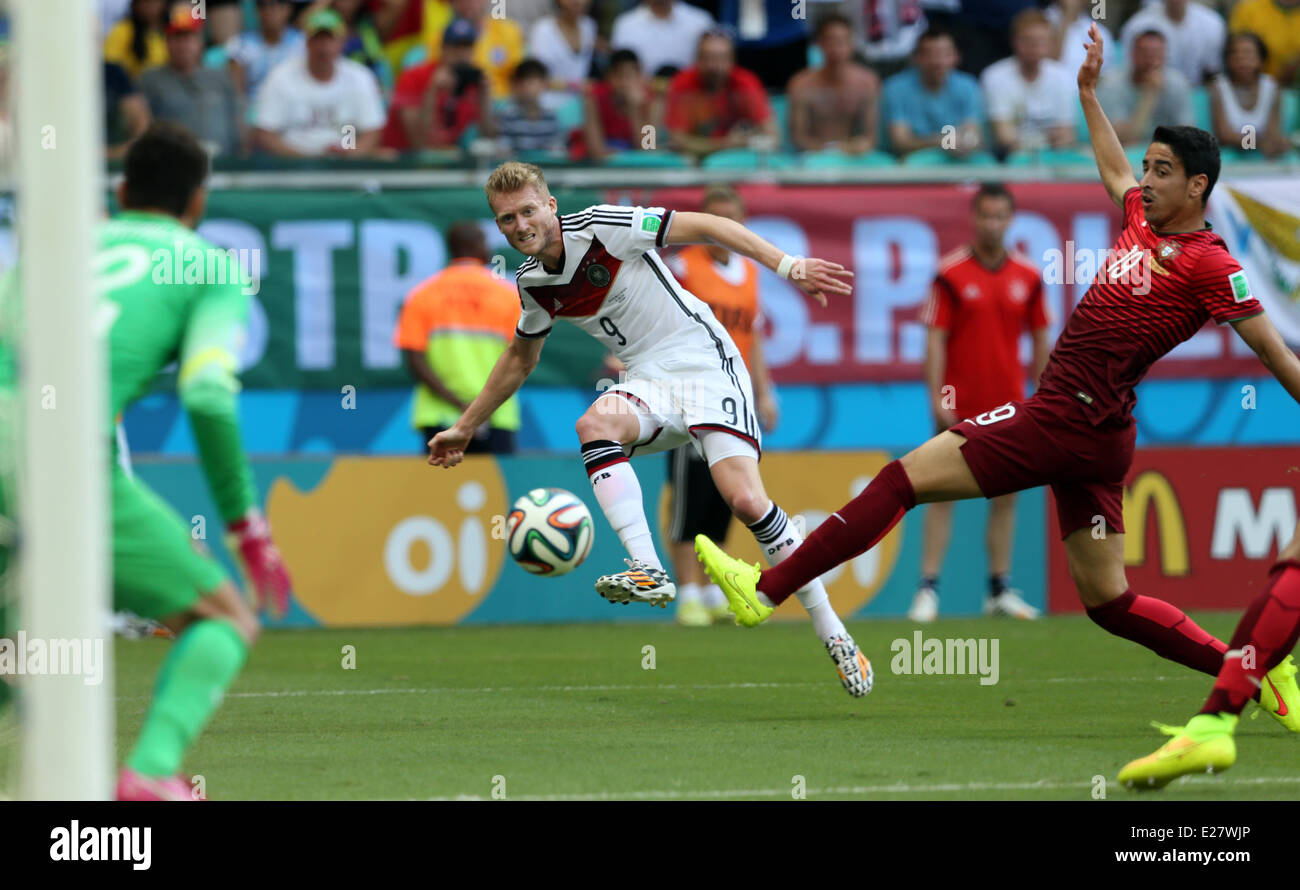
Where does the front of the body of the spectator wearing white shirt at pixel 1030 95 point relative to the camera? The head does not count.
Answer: toward the camera

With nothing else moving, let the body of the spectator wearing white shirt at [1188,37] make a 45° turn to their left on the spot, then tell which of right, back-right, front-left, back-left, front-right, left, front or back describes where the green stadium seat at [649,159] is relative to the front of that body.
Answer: right

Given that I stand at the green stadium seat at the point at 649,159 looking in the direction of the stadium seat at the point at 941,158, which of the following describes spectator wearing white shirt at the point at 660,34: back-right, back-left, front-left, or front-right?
front-left

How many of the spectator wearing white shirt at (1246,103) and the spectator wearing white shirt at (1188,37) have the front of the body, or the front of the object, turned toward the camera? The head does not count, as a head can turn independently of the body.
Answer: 2

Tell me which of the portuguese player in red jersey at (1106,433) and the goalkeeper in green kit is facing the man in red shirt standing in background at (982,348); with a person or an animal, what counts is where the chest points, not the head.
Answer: the goalkeeper in green kit

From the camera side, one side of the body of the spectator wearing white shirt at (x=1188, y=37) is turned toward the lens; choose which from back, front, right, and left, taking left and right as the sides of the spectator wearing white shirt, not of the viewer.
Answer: front

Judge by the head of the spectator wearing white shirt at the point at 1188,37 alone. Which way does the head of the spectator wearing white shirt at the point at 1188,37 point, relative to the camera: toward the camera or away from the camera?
toward the camera

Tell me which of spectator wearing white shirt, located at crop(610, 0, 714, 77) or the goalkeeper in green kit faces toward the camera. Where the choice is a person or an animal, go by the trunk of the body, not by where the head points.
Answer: the spectator wearing white shirt

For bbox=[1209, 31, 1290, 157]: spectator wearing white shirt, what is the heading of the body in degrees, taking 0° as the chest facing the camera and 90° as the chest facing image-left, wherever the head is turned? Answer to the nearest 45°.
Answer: approximately 0°

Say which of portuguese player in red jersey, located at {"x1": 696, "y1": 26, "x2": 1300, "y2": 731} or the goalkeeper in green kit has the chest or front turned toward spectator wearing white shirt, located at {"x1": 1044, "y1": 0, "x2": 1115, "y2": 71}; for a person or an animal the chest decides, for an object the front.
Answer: the goalkeeper in green kit

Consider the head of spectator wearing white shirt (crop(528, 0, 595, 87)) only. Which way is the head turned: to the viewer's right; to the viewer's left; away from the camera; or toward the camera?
toward the camera

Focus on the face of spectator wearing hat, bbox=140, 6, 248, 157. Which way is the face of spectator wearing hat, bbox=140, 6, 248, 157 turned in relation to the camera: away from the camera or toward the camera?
toward the camera

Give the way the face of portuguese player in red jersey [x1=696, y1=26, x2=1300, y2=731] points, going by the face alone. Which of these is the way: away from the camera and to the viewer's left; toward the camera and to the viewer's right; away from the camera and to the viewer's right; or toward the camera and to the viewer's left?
toward the camera and to the viewer's left

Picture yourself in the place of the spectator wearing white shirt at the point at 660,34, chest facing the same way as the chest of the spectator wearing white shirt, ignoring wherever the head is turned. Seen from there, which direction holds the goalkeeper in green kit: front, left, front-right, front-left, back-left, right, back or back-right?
front

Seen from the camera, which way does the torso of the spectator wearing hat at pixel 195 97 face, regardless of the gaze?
toward the camera

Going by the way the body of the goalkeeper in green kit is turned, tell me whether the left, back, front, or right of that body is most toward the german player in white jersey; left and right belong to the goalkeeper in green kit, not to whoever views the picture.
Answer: front

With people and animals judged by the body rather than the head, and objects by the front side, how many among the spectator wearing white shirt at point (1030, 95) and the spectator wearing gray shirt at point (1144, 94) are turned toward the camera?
2

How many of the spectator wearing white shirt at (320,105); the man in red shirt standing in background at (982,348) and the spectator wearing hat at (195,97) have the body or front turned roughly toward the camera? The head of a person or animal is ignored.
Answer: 3

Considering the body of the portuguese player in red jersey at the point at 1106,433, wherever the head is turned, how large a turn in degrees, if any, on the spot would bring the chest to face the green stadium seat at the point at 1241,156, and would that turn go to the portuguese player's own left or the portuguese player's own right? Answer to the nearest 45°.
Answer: approximately 135° to the portuguese player's own right

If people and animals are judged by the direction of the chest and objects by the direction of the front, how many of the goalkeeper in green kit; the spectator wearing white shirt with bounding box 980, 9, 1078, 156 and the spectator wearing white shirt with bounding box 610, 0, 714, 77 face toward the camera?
2

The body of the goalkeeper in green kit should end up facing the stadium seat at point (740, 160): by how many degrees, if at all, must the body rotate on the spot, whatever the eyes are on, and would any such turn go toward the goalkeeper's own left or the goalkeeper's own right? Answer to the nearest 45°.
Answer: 0° — they already face it
